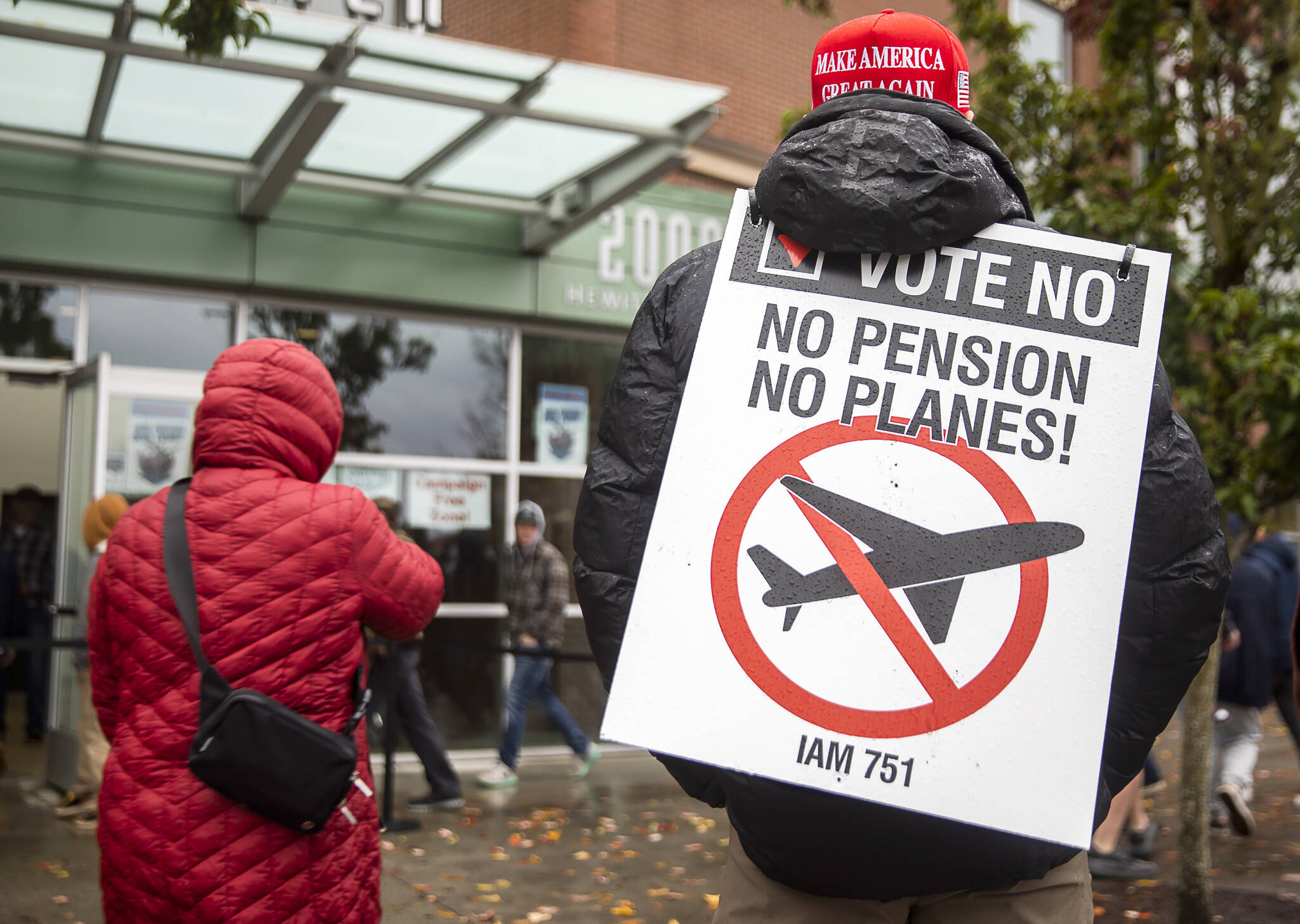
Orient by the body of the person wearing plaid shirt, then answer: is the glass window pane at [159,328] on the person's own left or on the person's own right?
on the person's own right

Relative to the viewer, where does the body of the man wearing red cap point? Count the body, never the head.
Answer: away from the camera

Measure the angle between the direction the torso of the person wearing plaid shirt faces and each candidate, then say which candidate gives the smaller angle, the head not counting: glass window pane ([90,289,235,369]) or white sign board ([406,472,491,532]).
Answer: the glass window pane

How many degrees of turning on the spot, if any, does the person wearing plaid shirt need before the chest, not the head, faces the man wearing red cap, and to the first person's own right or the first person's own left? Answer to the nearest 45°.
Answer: approximately 45° to the first person's own left

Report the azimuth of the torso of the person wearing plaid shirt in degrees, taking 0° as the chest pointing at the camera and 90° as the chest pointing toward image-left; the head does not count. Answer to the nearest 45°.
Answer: approximately 45°

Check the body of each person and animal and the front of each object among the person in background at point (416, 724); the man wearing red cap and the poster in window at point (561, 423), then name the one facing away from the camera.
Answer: the man wearing red cap

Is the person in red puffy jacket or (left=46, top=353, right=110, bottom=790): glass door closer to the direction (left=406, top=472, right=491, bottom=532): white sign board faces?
the person in red puffy jacket
